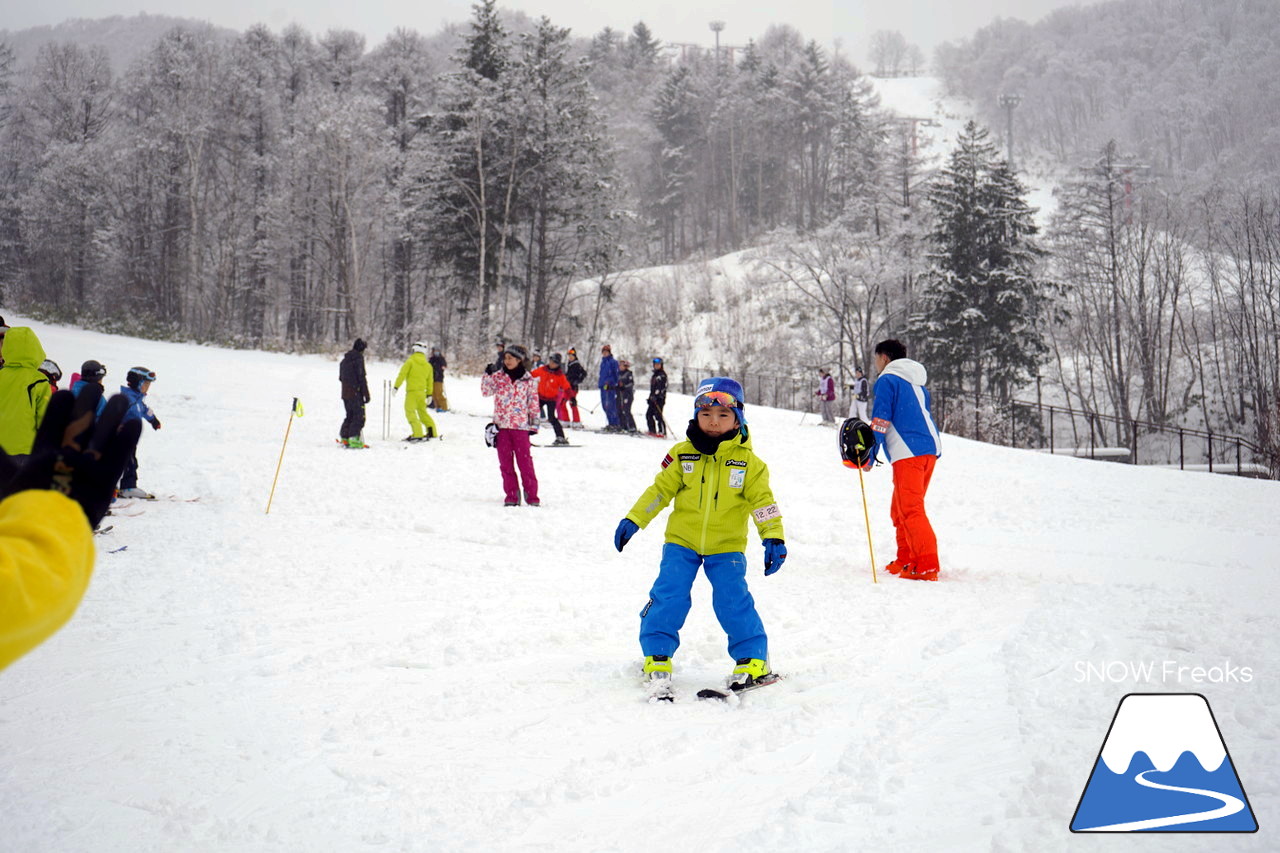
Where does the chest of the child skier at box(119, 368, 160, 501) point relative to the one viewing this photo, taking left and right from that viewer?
facing to the right of the viewer

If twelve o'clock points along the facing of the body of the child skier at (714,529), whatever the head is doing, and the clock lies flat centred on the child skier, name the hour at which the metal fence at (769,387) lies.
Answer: The metal fence is roughly at 6 o'clock from the child skier.

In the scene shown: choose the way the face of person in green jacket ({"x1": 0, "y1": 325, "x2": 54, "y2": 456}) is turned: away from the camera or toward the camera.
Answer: away from the camera

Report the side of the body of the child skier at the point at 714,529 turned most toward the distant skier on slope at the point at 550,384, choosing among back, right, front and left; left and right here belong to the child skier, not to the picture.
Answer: back

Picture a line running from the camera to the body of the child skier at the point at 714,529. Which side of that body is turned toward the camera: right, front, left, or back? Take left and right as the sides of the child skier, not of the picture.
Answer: front

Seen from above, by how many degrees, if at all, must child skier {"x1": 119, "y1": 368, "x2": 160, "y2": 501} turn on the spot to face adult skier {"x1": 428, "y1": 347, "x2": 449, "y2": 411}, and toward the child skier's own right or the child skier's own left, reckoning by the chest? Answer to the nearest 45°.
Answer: approximately 45° to the child skier's own left

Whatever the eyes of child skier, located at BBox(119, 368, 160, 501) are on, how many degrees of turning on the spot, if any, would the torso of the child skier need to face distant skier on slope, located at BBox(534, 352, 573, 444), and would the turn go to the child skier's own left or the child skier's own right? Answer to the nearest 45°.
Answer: approximately 45° to the child skier's own left

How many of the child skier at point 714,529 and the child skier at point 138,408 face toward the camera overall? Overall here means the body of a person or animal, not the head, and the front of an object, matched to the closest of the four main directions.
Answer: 1
